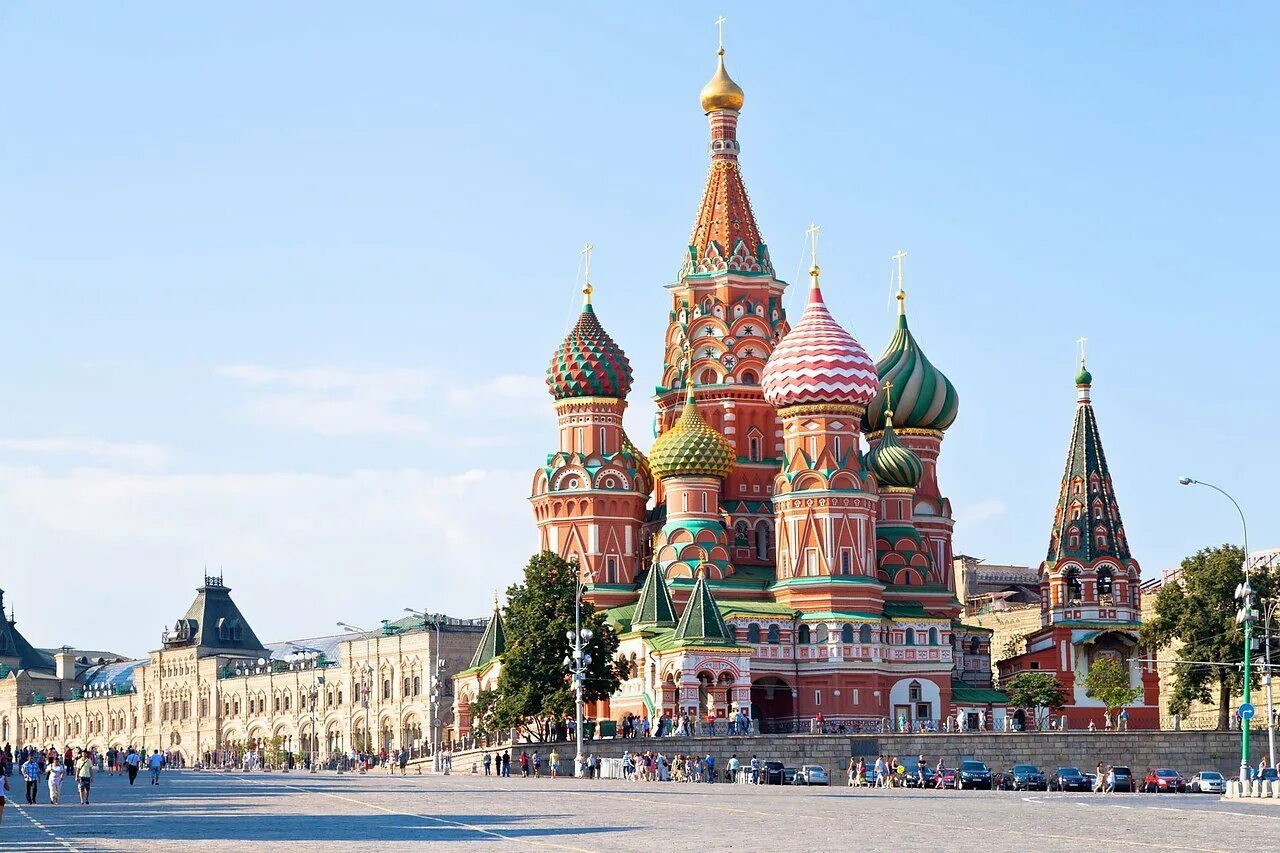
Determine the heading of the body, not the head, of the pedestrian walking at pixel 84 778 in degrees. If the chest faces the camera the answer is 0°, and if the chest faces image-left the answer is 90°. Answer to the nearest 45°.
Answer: approximately 0°
